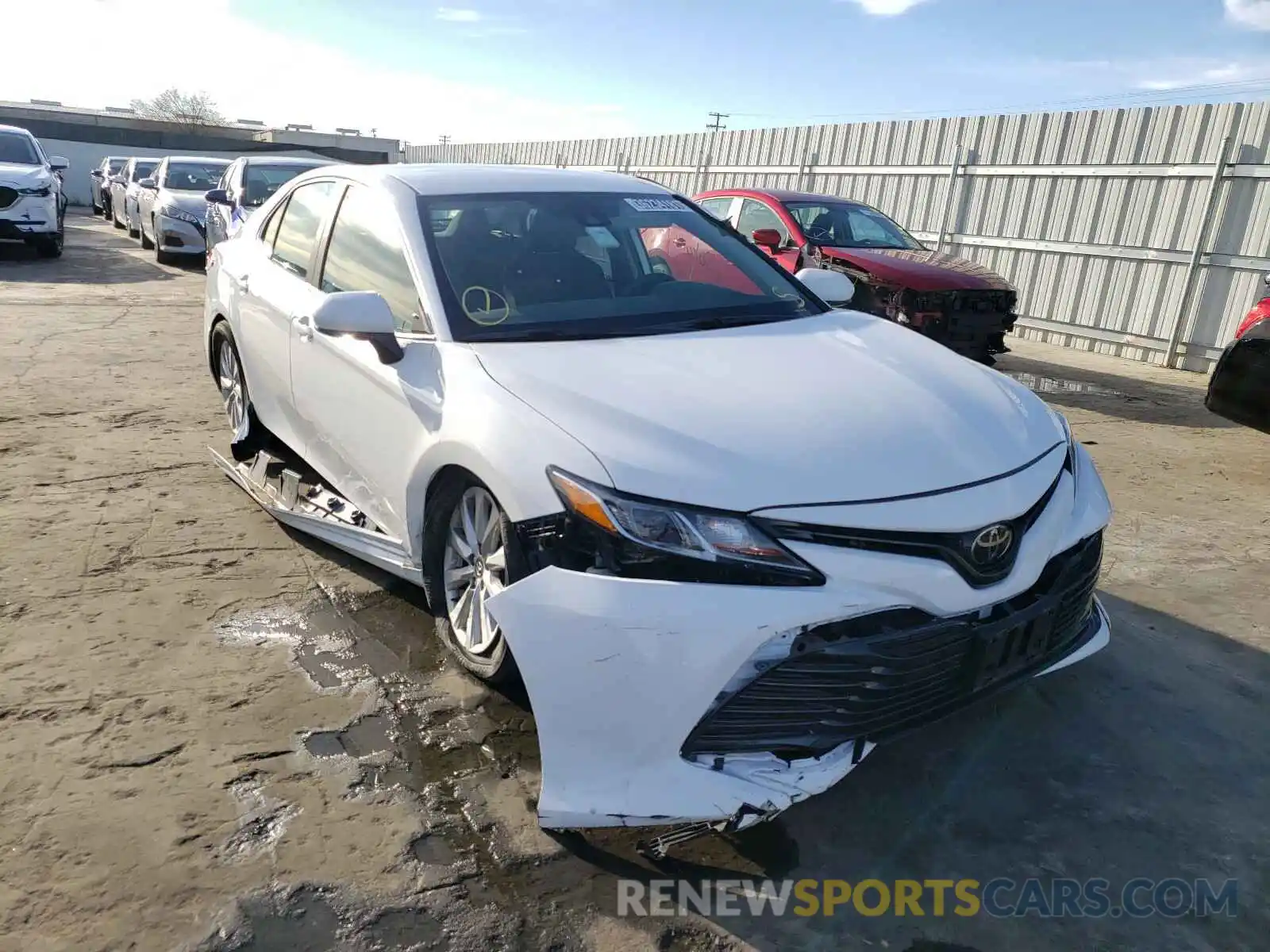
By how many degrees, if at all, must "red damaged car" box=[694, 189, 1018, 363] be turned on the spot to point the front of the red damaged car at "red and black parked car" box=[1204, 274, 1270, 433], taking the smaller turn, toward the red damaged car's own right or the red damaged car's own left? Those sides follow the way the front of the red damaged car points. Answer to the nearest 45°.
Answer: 0° — it already faces it

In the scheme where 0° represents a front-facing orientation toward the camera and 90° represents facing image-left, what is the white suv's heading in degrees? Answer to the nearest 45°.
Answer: approximately 0°

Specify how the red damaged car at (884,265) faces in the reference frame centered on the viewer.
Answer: facing the viewer and to the right of the viewer

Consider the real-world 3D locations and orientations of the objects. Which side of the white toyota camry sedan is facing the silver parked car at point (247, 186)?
back

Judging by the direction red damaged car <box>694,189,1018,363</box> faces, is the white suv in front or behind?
behind

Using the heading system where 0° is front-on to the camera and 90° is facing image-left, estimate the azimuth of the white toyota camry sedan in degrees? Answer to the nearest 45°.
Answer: approximately 315°

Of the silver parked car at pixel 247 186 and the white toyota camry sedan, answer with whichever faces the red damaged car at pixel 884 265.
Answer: the silver parked car

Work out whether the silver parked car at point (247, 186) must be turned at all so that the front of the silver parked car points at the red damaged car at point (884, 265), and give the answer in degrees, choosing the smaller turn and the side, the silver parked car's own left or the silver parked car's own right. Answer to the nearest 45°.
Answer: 0° — it already faces it

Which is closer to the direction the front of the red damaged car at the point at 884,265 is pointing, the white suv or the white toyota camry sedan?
the white toyota camry sedan

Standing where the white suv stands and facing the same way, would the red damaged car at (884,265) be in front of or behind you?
in front
